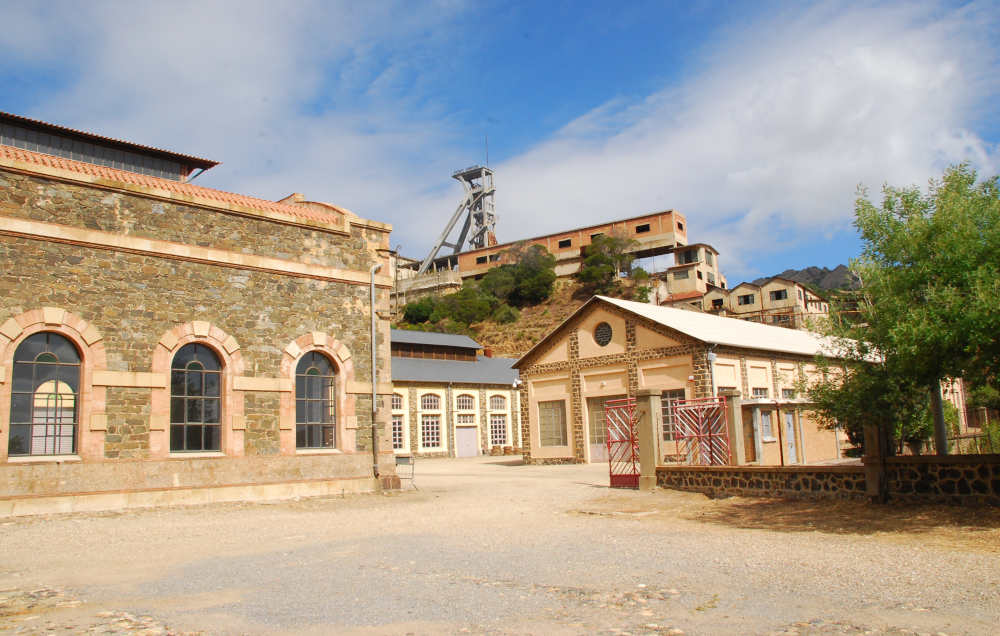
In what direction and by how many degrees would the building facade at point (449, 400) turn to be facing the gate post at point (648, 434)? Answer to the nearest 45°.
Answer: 0° — it already faces it

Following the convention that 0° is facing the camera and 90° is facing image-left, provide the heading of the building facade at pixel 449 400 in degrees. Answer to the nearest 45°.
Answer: approximately 0°

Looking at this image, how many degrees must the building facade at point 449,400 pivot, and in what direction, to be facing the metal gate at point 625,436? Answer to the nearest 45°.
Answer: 0° — it already faces it

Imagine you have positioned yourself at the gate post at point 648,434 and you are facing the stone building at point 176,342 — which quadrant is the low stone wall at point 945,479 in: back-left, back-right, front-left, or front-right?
back-left

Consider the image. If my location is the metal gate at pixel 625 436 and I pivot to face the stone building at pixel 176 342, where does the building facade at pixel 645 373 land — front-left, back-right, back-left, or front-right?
back-right

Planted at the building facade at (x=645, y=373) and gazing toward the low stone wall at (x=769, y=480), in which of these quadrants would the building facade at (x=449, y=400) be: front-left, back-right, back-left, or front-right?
back-right

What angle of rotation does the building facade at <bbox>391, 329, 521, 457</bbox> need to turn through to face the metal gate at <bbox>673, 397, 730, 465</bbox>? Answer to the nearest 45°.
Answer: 0° — it already faces it

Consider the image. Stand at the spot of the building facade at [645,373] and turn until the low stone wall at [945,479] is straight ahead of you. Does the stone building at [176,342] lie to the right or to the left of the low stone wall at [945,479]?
right
